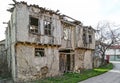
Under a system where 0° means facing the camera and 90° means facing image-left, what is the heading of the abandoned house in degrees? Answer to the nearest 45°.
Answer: approximately 315°
